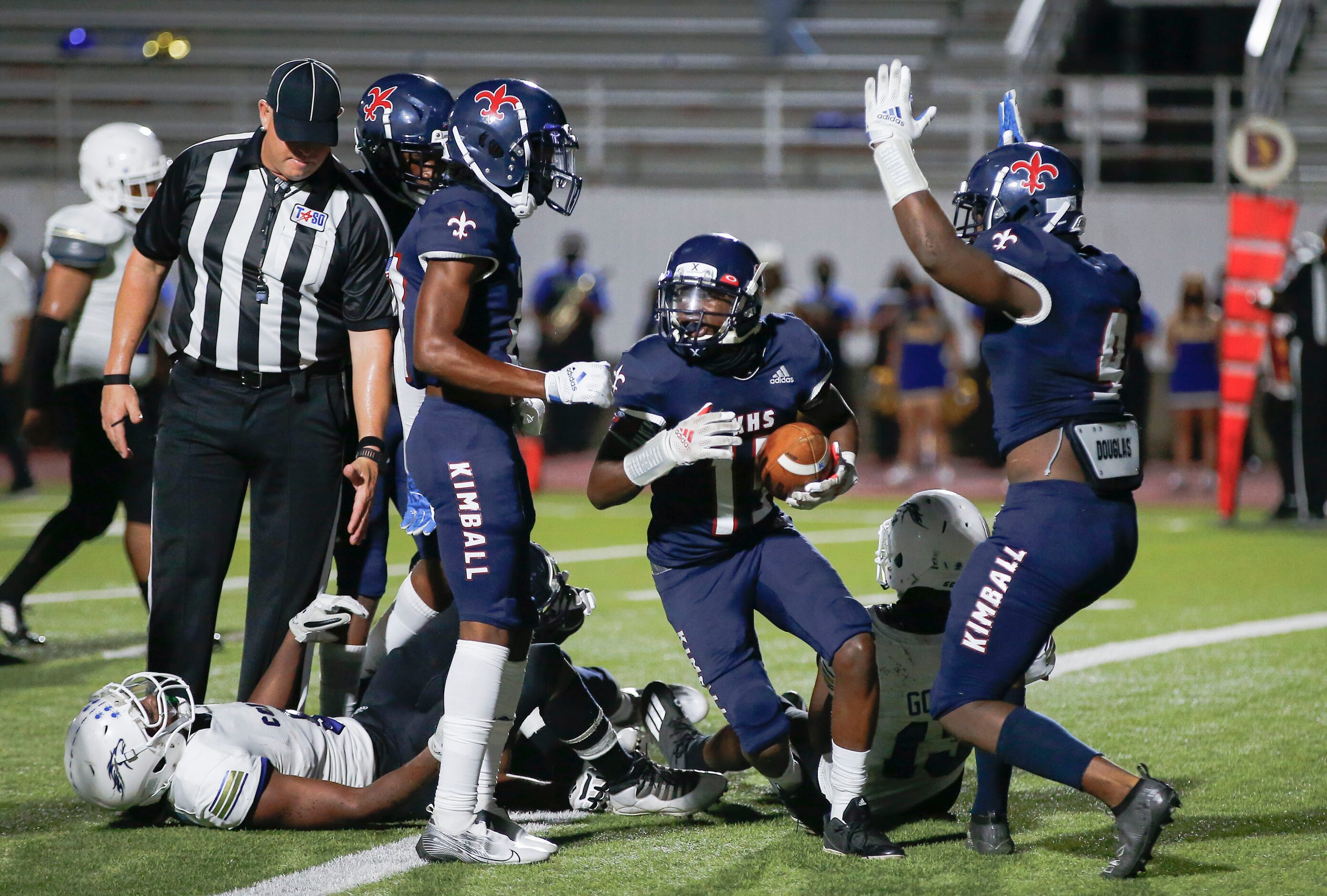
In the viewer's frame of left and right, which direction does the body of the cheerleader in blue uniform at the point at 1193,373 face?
facing the viewer

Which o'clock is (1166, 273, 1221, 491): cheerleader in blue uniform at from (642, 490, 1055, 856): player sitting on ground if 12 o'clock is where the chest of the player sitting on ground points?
The cheerleader in blue uniform is roughly at 2 o'clock from the player sitting on ground.

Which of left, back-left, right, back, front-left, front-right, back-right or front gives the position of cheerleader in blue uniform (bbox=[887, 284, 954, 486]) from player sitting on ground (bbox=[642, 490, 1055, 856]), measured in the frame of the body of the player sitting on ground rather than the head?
front-right

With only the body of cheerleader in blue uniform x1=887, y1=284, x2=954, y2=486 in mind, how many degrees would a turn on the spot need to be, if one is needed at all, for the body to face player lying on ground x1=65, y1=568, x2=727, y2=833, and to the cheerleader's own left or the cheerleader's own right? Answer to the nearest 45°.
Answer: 0° — they already face them

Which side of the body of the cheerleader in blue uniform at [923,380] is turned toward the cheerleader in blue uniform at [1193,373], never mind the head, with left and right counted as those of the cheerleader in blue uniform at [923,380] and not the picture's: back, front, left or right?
left

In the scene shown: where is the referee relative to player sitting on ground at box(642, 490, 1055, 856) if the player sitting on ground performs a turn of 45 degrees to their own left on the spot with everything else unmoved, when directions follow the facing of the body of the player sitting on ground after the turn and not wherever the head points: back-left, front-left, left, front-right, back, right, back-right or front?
front

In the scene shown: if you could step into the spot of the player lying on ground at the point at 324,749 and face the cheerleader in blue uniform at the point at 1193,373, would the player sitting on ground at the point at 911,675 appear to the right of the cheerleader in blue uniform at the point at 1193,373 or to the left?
right

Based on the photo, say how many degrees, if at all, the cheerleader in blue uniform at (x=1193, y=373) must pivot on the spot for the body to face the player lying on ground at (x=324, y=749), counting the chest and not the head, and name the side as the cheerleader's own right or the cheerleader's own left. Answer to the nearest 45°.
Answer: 0° — they already face them

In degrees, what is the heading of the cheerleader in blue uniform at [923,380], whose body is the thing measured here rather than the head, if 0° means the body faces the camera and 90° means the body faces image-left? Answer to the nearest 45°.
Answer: approximately 0°

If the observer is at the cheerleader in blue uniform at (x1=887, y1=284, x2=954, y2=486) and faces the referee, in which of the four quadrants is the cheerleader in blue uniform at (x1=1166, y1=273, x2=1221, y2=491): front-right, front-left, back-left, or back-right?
back-left
